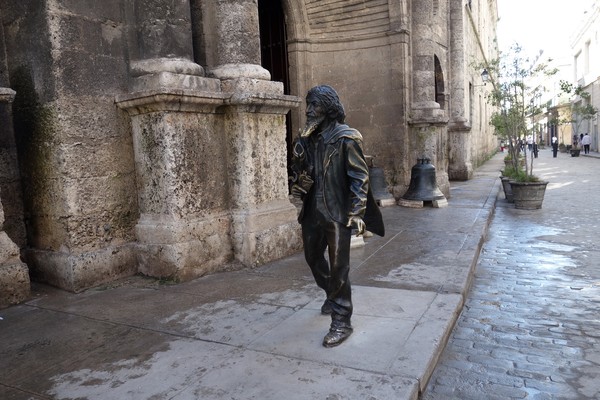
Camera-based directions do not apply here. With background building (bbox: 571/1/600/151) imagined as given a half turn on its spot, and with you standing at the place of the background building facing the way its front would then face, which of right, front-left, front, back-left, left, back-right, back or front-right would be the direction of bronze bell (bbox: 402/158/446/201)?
right

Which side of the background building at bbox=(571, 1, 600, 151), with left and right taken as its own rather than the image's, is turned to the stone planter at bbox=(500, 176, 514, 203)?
left

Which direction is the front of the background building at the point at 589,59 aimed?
to the viewer's left

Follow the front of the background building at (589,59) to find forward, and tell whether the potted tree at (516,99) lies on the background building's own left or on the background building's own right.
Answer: on the background building's own left
